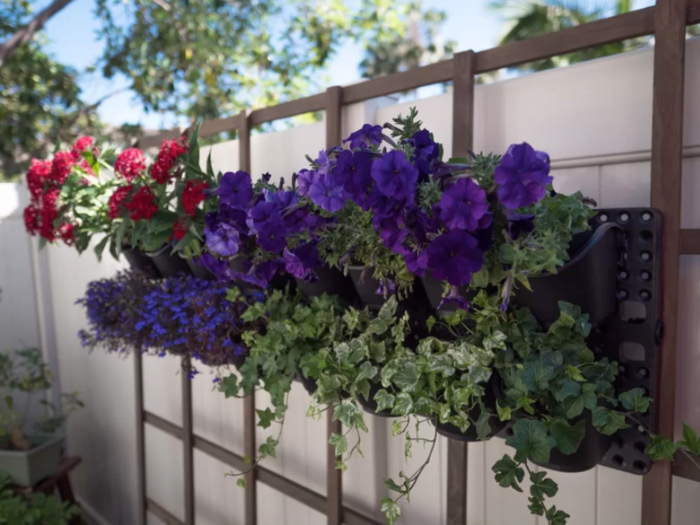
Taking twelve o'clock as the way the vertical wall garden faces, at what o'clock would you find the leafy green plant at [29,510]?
The leafy green plant is roughly at 3 o'clock from the vertical wall garden.

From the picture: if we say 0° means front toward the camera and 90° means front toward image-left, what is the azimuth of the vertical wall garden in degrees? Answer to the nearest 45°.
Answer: approximately 45°

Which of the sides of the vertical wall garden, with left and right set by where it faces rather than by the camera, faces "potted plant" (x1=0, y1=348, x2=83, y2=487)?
right
